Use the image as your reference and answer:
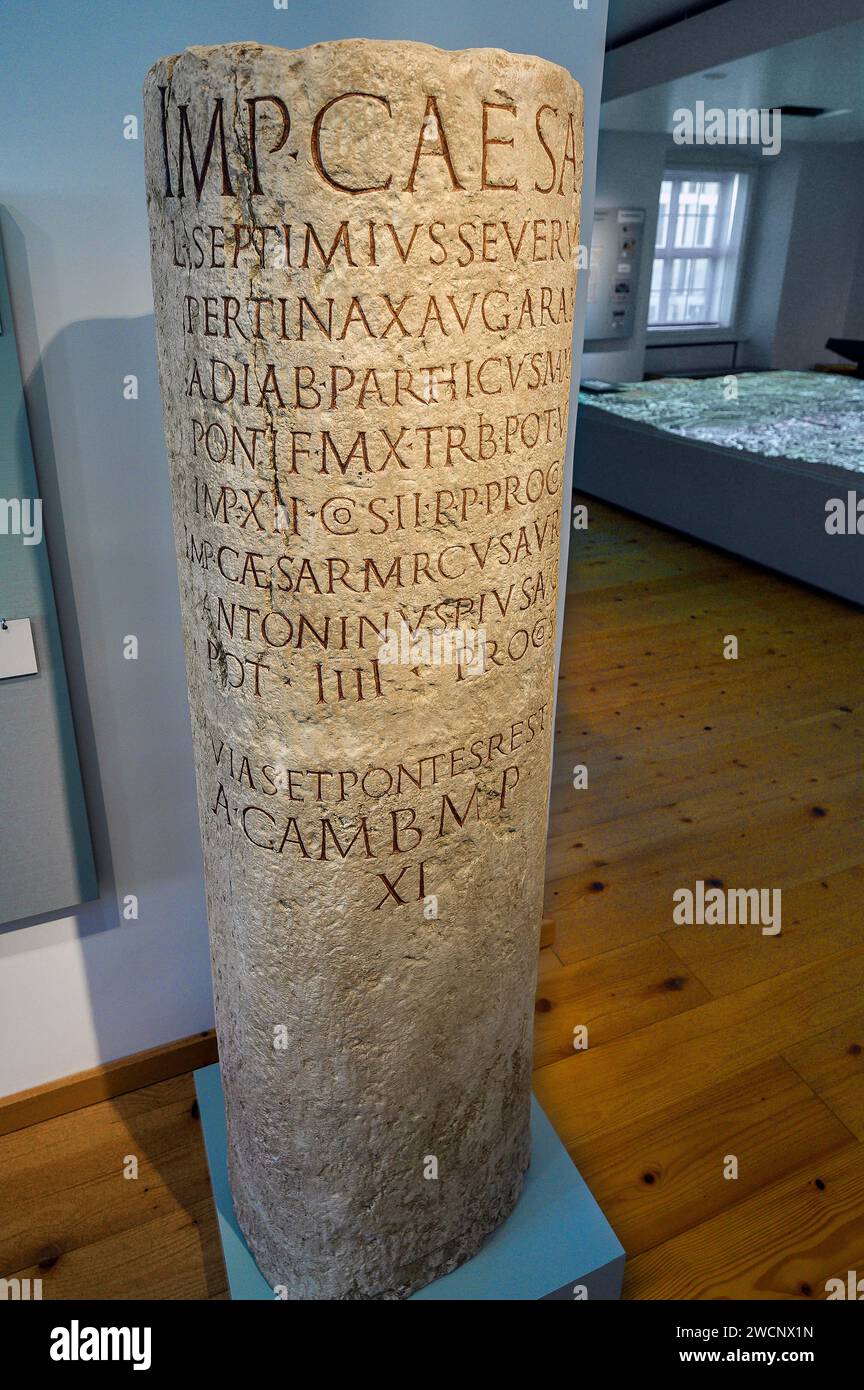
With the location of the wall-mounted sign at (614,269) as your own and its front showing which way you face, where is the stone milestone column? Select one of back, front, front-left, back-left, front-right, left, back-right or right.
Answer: front

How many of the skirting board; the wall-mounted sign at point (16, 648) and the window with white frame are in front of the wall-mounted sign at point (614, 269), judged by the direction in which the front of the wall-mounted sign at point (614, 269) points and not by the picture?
2

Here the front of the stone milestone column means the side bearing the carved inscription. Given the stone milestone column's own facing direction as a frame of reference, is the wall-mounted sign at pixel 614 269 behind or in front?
behind

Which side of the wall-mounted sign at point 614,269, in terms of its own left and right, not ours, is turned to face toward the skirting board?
front

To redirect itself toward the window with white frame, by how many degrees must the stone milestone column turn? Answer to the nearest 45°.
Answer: approximately 180°

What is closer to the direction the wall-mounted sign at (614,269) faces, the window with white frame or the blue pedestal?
the blue pedestal

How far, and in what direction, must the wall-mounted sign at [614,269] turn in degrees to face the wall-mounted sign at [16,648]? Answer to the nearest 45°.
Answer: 0° — it already faces it

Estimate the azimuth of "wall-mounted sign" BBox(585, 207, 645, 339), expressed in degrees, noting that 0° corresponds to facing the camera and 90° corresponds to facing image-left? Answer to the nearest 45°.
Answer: approximately 0°

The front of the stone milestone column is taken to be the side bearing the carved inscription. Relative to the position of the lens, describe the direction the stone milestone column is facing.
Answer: facing the viewer

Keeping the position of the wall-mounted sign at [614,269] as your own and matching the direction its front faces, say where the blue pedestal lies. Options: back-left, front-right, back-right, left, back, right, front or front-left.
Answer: front

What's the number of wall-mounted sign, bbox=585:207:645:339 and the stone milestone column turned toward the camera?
2
